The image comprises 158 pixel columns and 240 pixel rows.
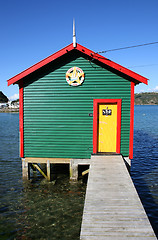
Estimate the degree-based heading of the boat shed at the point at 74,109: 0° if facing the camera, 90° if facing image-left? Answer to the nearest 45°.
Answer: approximately 0°

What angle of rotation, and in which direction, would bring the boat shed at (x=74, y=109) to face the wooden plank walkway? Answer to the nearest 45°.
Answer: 0° — it already faces it
